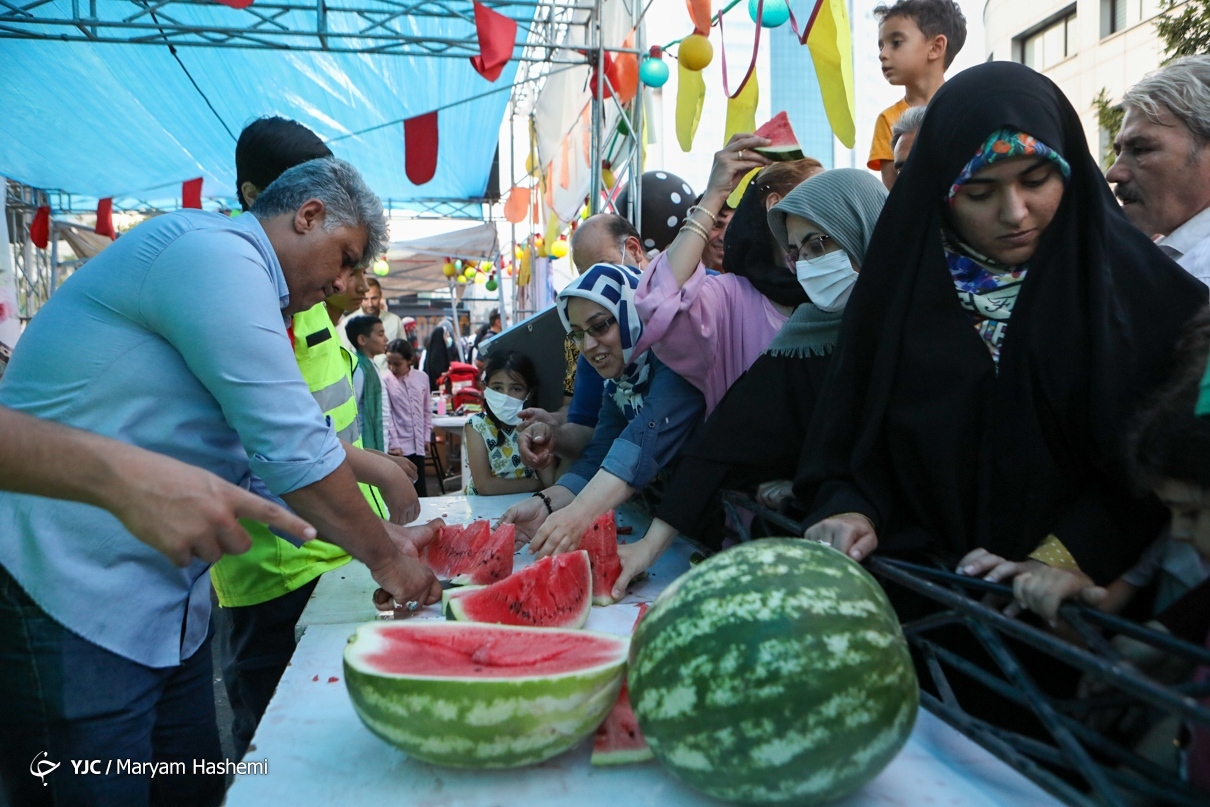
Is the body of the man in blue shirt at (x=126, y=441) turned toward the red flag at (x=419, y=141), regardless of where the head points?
no

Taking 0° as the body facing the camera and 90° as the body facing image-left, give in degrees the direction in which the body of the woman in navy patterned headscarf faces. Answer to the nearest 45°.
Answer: approximately 45°

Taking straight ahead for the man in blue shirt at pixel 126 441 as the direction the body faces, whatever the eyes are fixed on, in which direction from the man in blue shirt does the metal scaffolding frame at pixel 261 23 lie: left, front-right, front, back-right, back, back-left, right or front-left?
left

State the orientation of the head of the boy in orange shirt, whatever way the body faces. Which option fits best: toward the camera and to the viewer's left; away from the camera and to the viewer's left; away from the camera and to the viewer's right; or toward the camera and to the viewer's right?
toward the camera and to the viewer's left

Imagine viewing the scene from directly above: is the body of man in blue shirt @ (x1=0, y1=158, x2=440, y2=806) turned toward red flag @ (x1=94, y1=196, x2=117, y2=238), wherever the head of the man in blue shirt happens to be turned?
no

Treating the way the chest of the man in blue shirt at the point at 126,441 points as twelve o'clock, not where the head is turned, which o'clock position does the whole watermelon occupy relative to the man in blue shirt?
The whole watermelon is roughly at 2 o'clock from the man in blue shirt.

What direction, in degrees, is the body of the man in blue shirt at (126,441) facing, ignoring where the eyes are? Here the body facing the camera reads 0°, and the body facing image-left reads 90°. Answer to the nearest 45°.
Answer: approximately 270°

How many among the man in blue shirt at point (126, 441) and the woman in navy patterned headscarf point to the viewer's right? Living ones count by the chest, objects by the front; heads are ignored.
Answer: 1

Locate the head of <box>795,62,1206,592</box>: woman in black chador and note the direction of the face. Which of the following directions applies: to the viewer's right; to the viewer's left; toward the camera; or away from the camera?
toward the camera

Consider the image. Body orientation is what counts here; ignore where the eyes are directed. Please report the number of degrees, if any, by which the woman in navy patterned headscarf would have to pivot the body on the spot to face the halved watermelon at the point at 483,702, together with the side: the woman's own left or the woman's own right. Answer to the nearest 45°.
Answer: approximately 45° to the woman's own left

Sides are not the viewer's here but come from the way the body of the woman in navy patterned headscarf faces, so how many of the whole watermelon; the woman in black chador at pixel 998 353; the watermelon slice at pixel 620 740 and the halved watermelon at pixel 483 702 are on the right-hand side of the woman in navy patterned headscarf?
0

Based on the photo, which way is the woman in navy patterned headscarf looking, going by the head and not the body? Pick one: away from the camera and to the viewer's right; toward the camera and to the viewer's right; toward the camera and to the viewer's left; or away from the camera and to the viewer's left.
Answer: toward the camera and to the viewer's left
